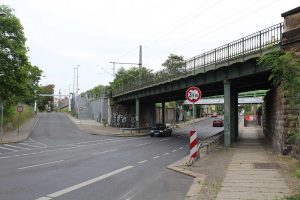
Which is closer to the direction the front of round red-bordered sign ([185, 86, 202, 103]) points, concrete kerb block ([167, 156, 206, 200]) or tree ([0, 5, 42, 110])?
the concrete kerb block

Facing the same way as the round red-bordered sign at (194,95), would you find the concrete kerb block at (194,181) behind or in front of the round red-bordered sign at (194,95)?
in front

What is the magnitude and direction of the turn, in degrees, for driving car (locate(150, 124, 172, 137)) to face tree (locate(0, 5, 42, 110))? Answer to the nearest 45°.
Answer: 0° — it already faces it

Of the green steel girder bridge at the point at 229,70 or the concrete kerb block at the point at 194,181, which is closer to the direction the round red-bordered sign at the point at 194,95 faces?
the concrete kerb block

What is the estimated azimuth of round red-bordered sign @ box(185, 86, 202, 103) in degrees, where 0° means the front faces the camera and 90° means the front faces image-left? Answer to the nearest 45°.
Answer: approximately 0°

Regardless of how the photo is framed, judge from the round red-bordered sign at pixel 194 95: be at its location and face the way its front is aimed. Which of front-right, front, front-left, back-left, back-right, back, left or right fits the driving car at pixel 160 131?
back

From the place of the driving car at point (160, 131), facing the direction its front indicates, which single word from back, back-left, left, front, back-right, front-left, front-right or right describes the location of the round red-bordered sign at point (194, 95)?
front-left
